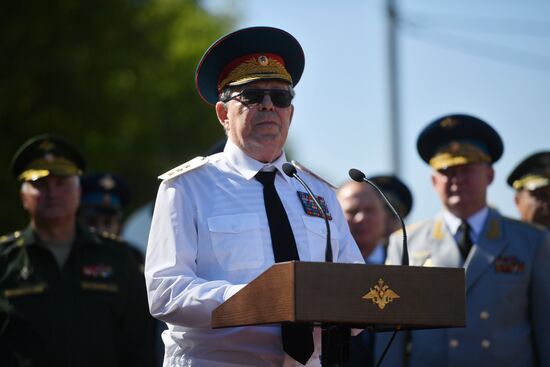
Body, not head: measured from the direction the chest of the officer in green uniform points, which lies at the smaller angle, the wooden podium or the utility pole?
the wooden podium

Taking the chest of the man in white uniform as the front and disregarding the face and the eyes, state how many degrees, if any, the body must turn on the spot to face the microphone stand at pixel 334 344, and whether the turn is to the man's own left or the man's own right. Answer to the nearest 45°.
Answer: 0° — they already face it

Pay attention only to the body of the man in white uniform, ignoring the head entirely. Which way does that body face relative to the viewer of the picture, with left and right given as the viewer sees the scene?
facing the viewer and to the right of the viewer

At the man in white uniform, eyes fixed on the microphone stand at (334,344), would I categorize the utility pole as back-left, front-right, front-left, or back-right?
back-left

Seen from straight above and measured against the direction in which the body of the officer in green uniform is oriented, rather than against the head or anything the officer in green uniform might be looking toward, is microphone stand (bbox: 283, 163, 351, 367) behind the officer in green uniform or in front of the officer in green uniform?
in front

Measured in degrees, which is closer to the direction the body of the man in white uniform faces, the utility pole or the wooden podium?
the wooden podium

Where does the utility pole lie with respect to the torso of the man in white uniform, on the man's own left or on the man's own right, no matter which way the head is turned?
on the man's own left

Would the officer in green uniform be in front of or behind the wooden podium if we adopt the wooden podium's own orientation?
behind

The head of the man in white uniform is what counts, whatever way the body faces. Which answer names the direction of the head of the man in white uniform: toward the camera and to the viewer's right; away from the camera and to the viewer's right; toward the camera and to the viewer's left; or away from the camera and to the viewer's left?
toward the camera and to the viewer's right

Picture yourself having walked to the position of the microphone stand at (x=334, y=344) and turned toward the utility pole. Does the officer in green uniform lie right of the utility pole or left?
left
